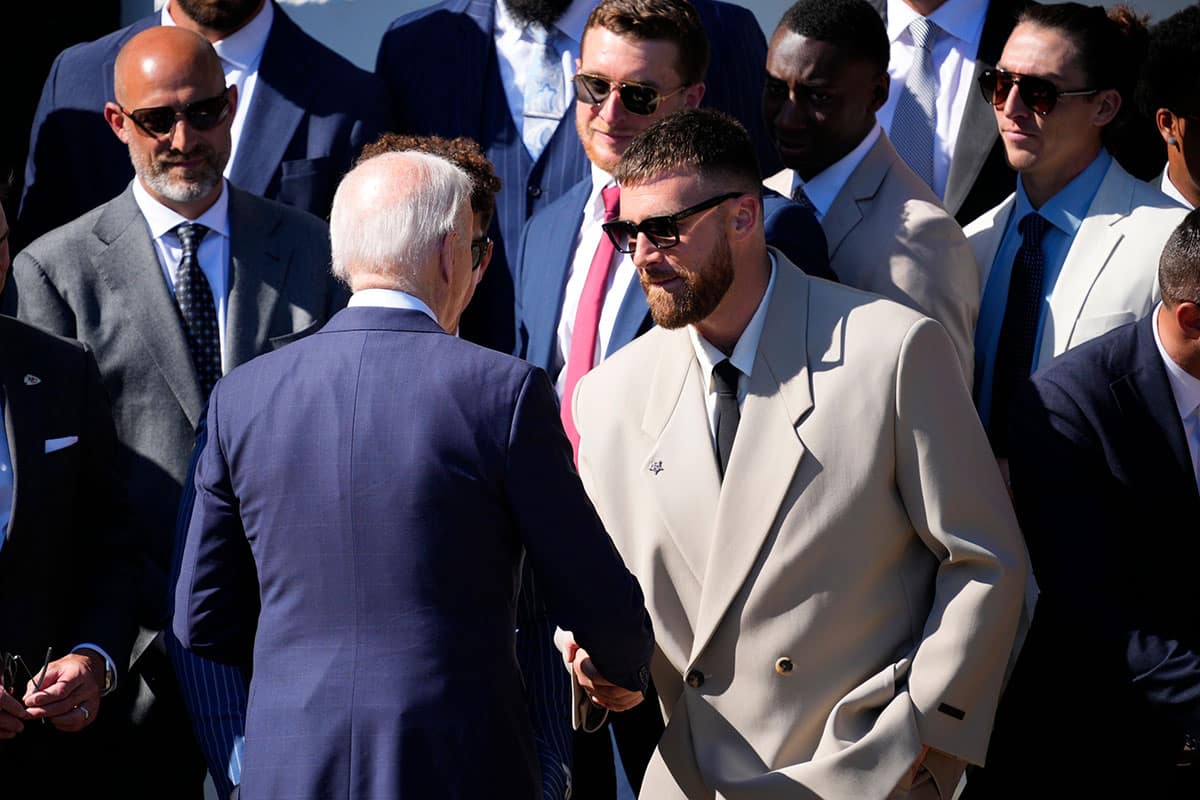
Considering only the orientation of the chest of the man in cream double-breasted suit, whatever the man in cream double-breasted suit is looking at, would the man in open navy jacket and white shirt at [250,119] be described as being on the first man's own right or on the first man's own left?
on the first man's own right

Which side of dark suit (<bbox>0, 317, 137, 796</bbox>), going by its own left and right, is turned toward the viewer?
front

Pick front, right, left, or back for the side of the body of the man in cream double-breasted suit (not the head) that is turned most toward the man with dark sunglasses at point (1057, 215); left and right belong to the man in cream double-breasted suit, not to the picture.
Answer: back

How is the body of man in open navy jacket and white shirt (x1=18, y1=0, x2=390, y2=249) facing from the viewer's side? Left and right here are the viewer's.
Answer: facing the viewer

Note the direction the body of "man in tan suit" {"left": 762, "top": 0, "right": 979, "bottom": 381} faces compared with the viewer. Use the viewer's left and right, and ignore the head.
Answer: facing the viewer and to the left of the viewer

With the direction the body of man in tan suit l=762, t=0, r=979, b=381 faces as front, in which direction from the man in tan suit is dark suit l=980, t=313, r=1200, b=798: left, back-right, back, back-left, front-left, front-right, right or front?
left

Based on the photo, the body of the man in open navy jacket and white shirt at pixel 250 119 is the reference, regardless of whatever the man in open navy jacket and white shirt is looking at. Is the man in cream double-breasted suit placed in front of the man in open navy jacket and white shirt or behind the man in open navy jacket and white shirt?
in front

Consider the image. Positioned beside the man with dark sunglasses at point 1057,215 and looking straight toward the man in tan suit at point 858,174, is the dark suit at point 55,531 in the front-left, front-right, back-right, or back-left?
front-left

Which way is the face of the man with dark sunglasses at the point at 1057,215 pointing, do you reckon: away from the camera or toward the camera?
toward the camera

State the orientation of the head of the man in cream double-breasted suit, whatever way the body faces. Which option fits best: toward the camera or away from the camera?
toward the camera

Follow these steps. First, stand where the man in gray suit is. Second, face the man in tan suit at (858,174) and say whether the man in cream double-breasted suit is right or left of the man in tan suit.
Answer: right
